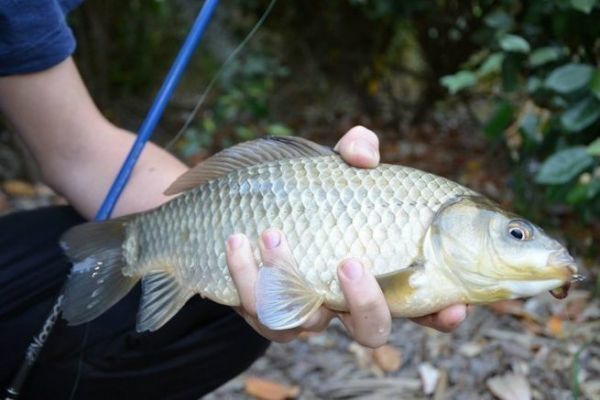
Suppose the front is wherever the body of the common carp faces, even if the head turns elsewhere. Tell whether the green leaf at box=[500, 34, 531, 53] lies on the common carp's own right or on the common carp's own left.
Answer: on the common carp's own left

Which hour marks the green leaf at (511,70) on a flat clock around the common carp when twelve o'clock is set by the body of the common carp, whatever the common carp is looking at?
The green leaf is roughly at 10 o'clock from the common carp.

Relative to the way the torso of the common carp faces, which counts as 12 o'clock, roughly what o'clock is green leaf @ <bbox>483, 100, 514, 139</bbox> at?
The green leaf is roughly at 10 o'clock from the common carp.

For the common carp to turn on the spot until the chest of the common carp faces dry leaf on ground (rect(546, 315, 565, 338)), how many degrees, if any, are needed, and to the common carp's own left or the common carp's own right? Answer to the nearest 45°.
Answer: approximately 45° to the common carp's own left

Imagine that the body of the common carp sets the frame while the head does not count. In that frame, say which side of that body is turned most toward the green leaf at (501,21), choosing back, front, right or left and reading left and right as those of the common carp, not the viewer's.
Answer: left

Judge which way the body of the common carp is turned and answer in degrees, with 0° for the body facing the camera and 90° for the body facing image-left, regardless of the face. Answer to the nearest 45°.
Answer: approximately 270°
